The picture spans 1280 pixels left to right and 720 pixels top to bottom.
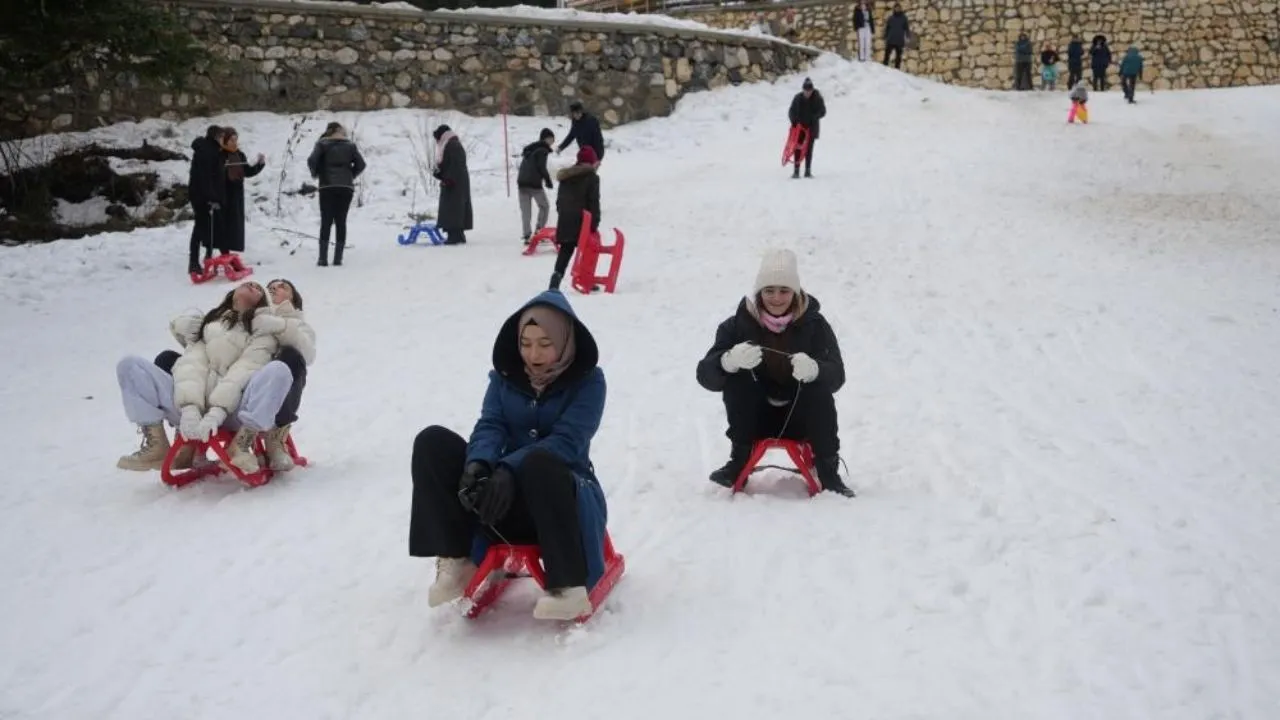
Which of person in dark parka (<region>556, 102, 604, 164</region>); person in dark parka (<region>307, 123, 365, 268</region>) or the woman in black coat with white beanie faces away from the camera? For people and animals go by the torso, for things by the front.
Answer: person in dark parka (<region>307, 123, 365, 268</region>)

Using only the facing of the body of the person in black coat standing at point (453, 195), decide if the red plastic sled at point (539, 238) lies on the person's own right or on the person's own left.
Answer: on the person's own left

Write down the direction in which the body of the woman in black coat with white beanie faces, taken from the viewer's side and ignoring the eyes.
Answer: toward the camera

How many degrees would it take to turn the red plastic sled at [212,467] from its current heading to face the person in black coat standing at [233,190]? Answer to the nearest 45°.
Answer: approximately 135° to its right

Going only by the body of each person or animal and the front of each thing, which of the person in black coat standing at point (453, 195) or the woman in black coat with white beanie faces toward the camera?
the woman in black coat with white beanie

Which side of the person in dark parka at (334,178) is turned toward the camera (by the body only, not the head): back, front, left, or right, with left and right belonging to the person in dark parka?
back

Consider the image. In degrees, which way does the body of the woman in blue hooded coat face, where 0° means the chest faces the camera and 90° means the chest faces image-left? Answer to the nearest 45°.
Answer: approximately 45°

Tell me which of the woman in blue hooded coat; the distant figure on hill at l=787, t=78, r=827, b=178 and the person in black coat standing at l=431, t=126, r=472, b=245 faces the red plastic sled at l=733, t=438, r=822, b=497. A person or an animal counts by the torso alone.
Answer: the distant figure on hill

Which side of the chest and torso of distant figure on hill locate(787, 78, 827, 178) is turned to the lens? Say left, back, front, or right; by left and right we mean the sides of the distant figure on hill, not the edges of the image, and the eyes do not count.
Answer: front

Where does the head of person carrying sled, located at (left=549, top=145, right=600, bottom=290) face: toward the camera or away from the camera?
away from the camera

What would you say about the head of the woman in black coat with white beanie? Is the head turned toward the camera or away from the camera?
toward the camera

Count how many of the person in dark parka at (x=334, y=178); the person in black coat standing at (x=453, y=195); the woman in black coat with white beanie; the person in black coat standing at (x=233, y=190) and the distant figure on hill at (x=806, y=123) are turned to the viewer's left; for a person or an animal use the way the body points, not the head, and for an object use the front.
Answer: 1

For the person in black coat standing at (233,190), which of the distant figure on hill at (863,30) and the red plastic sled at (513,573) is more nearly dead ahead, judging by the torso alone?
the red plastic sled

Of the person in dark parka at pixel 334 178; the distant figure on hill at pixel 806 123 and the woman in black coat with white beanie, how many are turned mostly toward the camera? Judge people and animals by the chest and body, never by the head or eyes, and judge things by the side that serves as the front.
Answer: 2

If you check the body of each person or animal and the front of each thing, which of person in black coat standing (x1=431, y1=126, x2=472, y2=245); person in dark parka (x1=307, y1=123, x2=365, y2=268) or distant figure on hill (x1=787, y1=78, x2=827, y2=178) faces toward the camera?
the distant figure on hill

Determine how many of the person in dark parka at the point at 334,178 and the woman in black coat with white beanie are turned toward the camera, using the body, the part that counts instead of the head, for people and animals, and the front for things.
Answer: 1

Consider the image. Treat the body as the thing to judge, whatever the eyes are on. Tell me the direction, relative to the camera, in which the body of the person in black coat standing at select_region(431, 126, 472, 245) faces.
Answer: to the viewer's left

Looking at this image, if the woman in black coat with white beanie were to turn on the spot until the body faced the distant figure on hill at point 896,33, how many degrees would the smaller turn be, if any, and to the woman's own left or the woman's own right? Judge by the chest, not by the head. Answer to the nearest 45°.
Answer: approximately 180°
